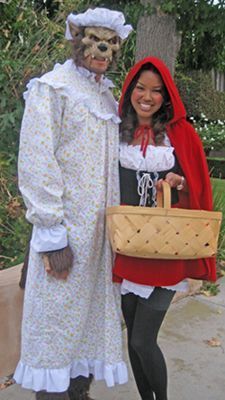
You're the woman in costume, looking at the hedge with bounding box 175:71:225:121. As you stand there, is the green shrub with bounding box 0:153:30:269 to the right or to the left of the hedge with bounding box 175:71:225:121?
left

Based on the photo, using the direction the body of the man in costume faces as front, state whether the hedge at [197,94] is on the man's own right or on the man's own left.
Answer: on the man's own left

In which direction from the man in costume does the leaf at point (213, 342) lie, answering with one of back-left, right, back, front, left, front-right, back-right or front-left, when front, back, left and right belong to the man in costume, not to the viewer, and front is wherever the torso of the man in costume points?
left

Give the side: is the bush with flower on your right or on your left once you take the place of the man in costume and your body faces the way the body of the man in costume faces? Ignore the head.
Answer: on your left

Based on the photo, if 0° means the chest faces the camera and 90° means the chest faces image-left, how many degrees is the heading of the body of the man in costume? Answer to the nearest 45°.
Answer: approximately 315°

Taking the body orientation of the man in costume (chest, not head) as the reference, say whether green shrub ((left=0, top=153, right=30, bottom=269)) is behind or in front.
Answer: behind
